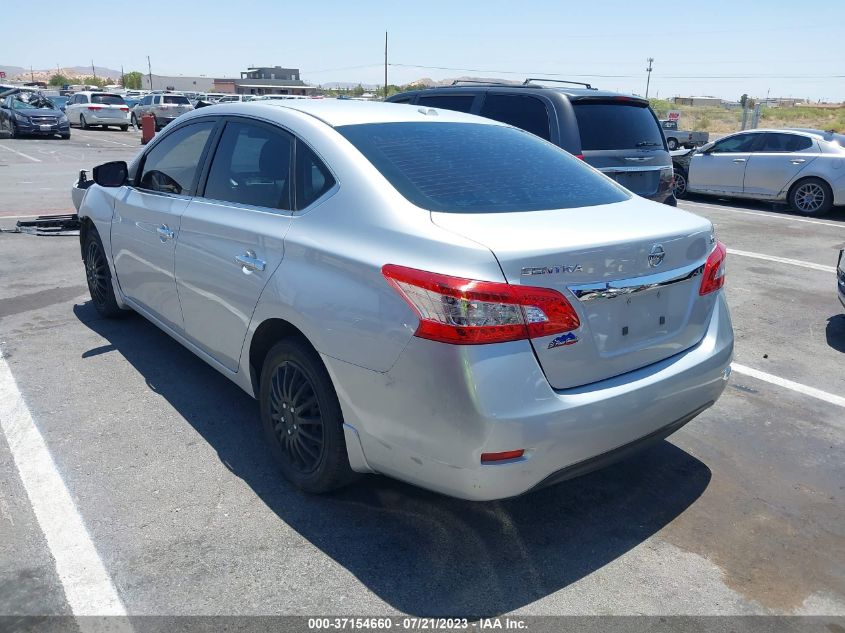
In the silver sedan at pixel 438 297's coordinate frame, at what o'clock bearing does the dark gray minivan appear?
The dark gray minivan is roughly at 2 o'clock from the silver sedan.

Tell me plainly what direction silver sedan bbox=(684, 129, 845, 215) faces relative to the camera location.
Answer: facing to the left of the viewer

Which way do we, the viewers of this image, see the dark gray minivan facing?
facing away from the viewer and to the left of the viewer

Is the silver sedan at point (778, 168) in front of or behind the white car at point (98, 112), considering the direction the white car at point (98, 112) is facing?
behind

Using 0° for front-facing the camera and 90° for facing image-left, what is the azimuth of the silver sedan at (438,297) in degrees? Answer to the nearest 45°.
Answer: approximately 135°

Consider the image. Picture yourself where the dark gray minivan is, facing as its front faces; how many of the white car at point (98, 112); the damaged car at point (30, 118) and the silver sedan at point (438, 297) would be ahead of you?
2

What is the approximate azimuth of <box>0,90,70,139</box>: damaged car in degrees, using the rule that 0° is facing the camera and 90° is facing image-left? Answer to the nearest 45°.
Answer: approximately 315°

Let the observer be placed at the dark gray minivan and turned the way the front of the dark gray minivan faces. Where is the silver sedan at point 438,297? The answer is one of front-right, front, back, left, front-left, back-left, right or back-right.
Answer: back-left
